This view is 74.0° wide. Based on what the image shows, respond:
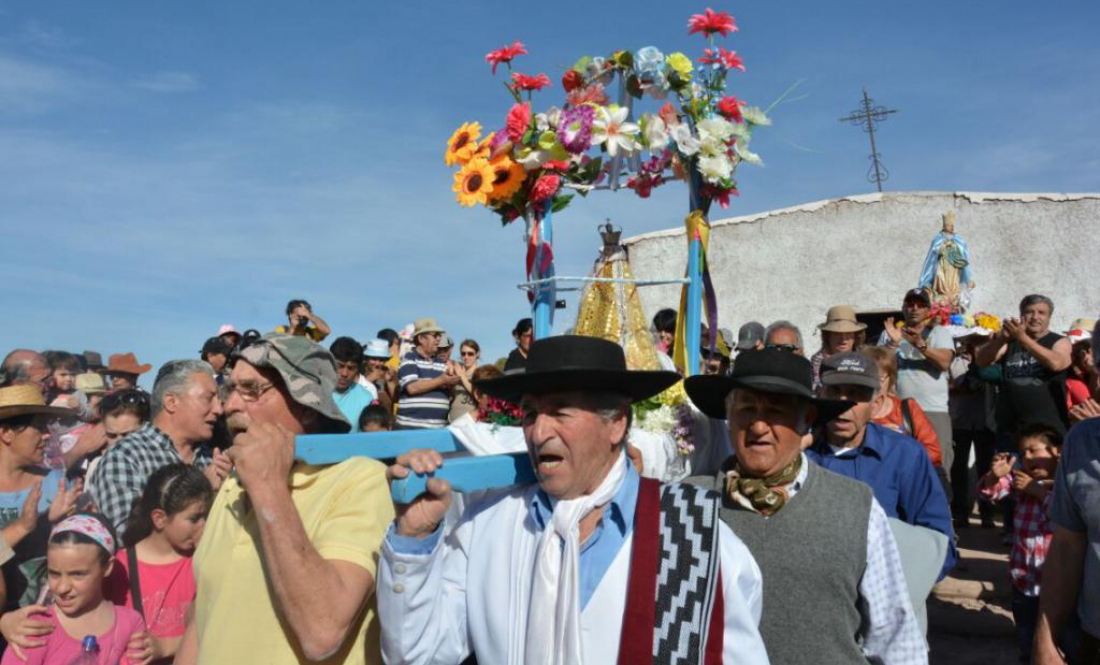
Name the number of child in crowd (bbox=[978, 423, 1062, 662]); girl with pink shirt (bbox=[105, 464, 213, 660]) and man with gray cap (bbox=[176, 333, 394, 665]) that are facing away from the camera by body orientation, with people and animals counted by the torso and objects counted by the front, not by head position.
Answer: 0

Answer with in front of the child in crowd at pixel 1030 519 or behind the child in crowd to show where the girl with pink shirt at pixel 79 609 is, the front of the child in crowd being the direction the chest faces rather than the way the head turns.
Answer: in front

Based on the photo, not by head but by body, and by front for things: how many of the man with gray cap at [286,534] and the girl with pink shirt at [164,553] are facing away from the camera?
0

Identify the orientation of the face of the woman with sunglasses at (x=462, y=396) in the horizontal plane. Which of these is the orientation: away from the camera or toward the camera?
toward the camera

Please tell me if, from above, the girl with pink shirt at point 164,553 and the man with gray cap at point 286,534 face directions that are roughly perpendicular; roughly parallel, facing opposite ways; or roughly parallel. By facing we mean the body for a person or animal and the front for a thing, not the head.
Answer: roughly perpendicular

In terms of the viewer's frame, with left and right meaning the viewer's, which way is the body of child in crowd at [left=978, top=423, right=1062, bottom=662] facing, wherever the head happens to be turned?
facing the viewer and to the left of the viewer
